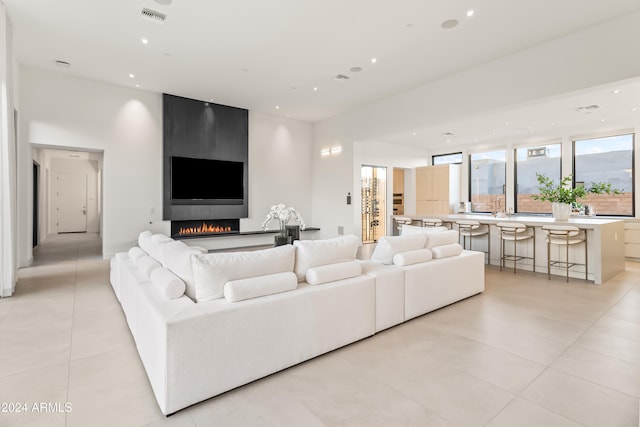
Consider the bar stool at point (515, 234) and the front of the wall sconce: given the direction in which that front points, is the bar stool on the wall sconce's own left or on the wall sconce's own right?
on the wall sconce's own left

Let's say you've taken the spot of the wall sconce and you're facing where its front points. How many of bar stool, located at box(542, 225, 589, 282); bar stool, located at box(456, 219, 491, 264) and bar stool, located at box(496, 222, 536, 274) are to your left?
3

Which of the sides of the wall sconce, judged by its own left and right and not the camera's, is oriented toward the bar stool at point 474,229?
left

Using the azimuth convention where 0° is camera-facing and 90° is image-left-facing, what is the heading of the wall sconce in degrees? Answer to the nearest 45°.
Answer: approximately 45°

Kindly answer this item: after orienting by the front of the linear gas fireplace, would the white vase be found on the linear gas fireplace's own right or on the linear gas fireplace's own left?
on the linear gas fireplace's own left

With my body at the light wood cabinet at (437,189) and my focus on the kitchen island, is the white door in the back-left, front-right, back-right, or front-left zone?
back-right

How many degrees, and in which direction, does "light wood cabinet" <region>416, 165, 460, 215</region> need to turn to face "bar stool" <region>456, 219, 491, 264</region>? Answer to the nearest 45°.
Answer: approximately 45° to its left

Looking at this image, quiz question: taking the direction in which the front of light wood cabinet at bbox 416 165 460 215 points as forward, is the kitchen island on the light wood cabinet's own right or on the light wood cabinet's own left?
on the light wood cabinet's own left

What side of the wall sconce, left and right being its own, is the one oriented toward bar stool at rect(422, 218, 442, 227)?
left

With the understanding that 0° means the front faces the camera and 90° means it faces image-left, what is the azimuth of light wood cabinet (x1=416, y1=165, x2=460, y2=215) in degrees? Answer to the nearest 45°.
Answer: approximately 45°

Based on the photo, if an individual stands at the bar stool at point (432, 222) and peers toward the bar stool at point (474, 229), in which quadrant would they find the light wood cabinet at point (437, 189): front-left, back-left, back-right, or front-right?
back-left

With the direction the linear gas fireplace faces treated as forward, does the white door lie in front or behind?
behind
